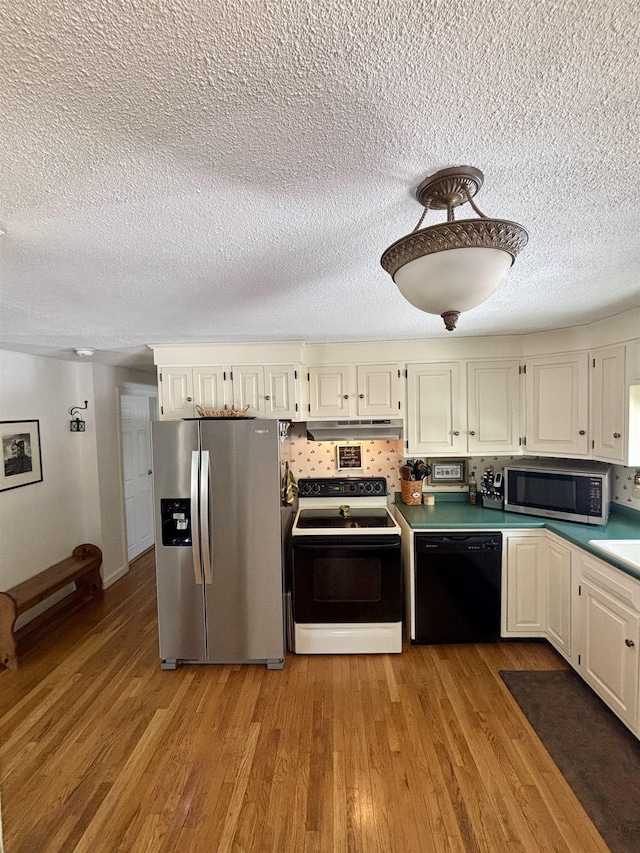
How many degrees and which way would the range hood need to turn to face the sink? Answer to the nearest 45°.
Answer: approximately 90° to its left

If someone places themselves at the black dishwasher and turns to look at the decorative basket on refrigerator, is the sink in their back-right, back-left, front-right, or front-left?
back-left

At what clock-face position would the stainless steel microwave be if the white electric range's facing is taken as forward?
The stainless steel microwave is roughly at 9 o'clock from the white electric range.

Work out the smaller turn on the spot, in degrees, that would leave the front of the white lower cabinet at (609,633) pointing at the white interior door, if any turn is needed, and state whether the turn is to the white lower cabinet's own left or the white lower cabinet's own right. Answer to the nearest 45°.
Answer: approximately 45° to the white lower cabinet's own right

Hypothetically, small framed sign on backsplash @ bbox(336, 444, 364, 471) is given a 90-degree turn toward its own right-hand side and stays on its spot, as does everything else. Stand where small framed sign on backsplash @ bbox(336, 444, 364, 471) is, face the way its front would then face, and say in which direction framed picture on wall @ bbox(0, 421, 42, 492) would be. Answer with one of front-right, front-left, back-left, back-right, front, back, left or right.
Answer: front

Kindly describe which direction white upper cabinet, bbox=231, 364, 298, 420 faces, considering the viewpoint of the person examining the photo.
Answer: facing the viewer

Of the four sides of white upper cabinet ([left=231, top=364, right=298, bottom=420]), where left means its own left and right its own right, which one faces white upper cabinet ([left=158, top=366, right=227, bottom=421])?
right

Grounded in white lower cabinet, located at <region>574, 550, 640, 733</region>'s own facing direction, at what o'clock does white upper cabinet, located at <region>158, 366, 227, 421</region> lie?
The white upper cabinet is roughly at 1 o'clock from the white lower cabinet.

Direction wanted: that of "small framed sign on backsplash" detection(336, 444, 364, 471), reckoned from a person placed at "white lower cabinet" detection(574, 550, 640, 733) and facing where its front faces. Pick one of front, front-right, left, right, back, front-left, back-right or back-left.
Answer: front-right

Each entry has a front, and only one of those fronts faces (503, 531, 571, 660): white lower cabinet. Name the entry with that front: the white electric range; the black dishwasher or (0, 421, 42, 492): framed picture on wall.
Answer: the framed picture on wall

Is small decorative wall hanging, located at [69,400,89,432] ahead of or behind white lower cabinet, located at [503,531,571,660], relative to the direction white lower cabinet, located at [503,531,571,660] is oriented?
ahead

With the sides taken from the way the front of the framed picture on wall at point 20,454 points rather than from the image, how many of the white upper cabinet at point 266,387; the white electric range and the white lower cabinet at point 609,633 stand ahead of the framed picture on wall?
3
